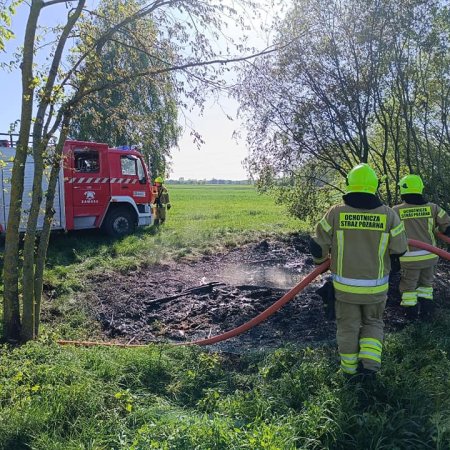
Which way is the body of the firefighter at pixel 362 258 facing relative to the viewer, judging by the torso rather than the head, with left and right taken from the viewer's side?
facing away from the viewer

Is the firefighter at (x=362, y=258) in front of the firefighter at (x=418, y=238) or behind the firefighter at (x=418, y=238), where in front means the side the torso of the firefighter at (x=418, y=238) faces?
behind

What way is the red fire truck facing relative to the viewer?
to the viewer's right

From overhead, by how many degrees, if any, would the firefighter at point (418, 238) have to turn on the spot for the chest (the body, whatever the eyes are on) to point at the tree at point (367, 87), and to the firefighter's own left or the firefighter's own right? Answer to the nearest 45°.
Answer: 0° — they already face it

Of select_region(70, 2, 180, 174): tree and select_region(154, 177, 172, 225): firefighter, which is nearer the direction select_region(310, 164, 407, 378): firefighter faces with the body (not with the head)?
the firefighter

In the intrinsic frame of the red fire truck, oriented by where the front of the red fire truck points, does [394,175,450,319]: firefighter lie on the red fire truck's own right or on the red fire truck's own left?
on the red fire truck's own right

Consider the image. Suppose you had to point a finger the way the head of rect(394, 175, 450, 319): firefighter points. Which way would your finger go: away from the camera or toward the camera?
away from the camera

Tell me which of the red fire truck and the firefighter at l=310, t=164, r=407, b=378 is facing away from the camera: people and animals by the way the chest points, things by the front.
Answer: the firefighter

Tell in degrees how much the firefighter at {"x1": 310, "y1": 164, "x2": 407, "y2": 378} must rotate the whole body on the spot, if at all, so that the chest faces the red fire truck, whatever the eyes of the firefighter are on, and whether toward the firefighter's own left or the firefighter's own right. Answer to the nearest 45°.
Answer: approximately 45° to the firefighter's own left

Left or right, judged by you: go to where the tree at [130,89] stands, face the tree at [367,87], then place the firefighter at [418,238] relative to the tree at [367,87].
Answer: right

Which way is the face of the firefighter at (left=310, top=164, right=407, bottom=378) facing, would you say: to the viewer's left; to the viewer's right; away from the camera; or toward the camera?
away from the camera

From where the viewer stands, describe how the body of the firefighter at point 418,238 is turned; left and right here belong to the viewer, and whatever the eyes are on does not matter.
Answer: facing away from the viewer
